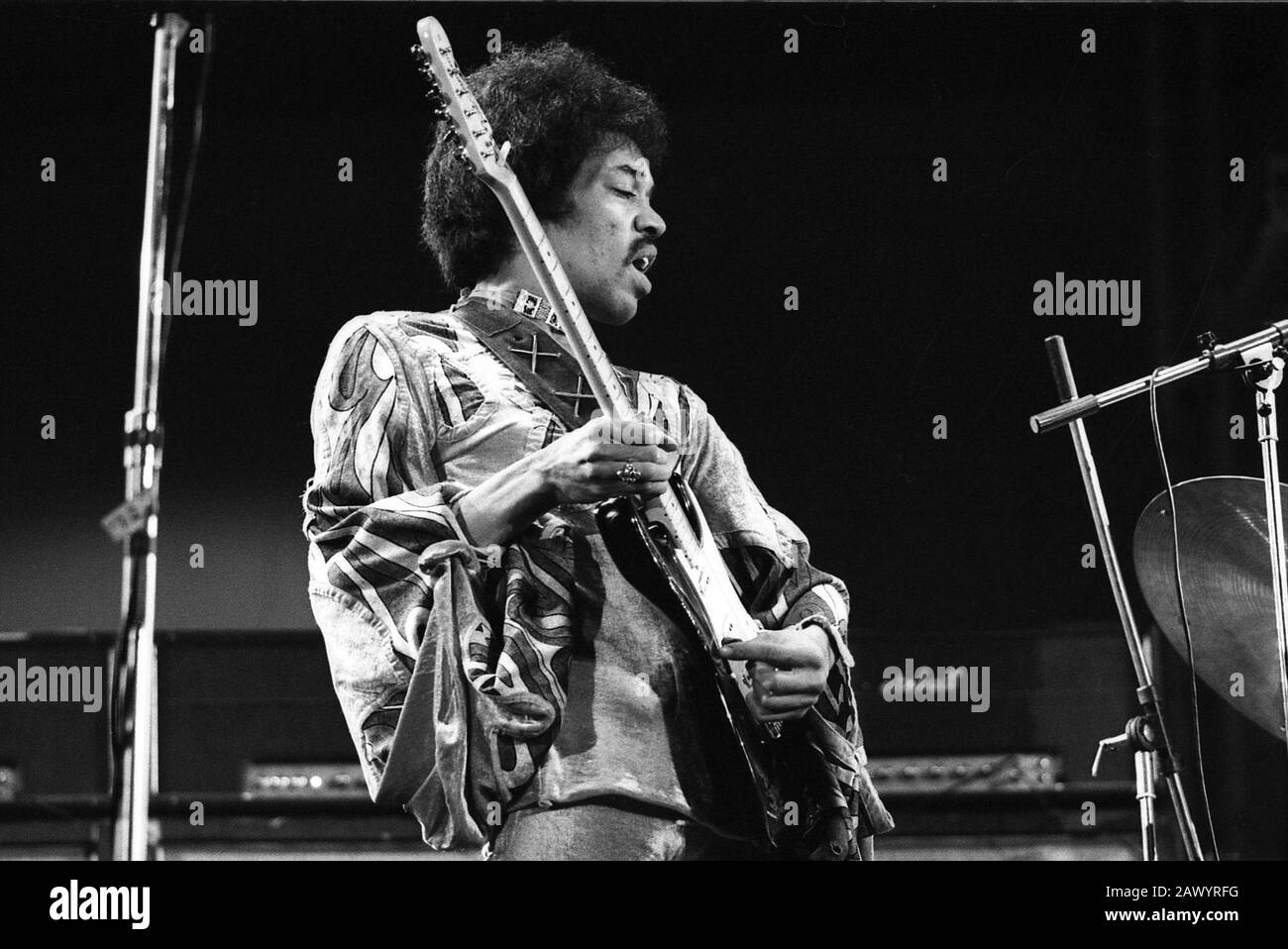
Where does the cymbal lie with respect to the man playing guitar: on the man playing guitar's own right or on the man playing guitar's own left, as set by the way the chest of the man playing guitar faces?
on the man playing guitar's own left

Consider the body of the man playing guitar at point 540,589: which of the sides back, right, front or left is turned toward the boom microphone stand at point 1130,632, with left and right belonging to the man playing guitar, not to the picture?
left

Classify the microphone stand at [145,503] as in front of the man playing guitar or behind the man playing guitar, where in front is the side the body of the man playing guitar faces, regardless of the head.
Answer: behind

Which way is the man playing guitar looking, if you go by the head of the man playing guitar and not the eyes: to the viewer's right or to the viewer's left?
to the viewer's right

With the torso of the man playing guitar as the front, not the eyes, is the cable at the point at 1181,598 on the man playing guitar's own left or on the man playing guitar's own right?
on the man playing guitar's own left

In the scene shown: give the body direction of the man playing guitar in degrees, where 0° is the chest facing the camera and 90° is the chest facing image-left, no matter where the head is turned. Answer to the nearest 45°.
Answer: approximately 315°

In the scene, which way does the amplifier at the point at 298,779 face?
toward the camera

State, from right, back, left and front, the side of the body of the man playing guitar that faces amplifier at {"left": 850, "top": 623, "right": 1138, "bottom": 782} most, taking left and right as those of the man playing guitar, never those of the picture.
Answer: left

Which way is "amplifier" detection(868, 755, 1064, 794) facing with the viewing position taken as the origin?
facing the viewer

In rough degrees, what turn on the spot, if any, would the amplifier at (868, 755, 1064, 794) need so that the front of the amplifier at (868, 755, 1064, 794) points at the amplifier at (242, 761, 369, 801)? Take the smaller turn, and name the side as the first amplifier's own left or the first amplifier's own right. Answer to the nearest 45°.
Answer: approximately 90° to the first amplifier's own right

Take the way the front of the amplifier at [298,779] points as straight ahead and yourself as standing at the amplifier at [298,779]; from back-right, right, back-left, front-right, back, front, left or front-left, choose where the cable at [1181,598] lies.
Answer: left

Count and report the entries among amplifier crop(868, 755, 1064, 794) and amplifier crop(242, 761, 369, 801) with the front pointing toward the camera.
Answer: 2
